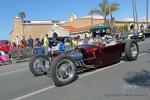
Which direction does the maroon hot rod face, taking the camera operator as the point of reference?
facing the viewer and to the left of the viewer
